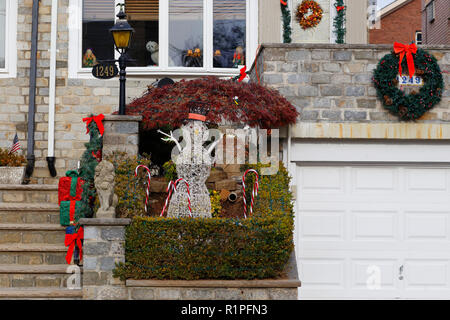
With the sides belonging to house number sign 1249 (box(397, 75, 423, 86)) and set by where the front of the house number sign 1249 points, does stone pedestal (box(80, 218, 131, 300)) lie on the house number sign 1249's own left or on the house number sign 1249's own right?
on the house number sign 1249's own right

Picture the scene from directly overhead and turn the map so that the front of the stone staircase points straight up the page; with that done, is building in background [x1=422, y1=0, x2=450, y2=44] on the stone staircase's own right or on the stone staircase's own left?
on the stone staircase's own left

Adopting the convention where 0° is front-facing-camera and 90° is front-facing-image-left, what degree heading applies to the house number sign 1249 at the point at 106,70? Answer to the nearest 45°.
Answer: approximately 0°

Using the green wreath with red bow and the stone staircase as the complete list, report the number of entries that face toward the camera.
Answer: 2

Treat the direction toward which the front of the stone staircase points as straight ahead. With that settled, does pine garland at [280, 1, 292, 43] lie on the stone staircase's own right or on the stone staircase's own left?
on the stone staircase's own left

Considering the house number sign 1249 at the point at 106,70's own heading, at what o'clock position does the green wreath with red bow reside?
The green wreath with red bow is roughly at 9 o'clock from the house number sign 1249.

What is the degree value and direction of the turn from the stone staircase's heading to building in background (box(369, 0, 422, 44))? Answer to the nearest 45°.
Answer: approximately 135° to its left

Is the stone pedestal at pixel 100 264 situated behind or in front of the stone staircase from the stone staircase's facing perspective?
in front

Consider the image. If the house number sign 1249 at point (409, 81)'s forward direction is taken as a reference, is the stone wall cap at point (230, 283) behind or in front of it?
in front

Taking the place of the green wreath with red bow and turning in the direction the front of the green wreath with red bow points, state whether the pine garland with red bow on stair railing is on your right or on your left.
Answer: on your right

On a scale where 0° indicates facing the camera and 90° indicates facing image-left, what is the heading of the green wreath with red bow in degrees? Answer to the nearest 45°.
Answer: approximately 0°

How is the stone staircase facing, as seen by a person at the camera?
facing the viewer
